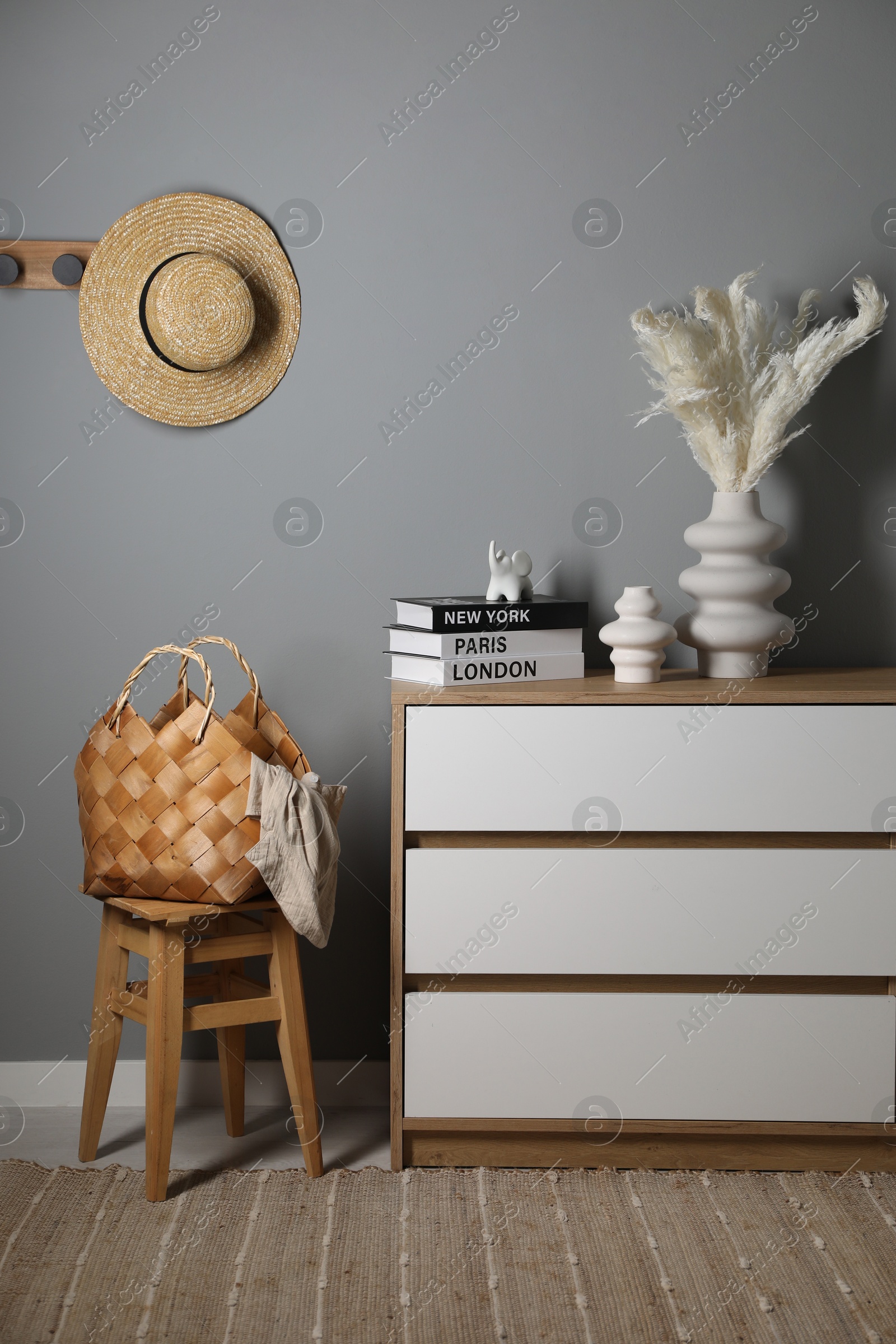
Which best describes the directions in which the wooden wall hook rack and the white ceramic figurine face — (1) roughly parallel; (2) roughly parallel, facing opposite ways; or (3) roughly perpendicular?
roughly perpendicular

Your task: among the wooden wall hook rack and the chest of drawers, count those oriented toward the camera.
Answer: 2

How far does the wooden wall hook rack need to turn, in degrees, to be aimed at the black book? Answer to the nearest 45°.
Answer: approximately 45° to its left

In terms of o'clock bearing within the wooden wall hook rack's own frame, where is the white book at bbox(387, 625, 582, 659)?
The white book is roughly at 10 o'clock from the wooden wall hook rack.

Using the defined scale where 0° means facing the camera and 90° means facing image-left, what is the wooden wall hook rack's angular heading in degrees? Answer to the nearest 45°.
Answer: approximately 0°

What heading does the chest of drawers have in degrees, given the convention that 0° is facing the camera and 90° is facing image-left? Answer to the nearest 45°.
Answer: approximately 0°

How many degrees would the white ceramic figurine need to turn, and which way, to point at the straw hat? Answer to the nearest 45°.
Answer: approximately 45° to its right

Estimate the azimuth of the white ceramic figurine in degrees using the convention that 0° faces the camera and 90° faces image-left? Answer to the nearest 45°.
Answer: approximately 45°

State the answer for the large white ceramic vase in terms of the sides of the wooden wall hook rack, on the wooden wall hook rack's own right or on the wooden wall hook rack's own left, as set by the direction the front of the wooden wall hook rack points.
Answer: on the wooden wall hook rack's own left
